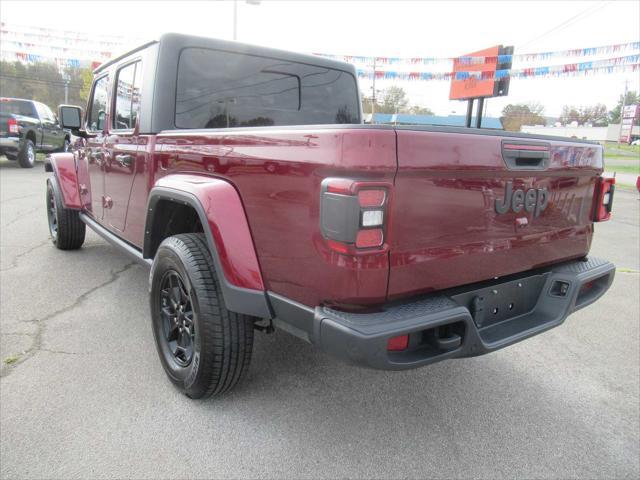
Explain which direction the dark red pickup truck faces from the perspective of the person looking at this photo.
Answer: facing away from the viewer and to the left of the viewer

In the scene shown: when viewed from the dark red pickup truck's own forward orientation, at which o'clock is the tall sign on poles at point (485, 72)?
The tall sign on poles is roughly at 2 o'clock from the dark red pickup truck.
